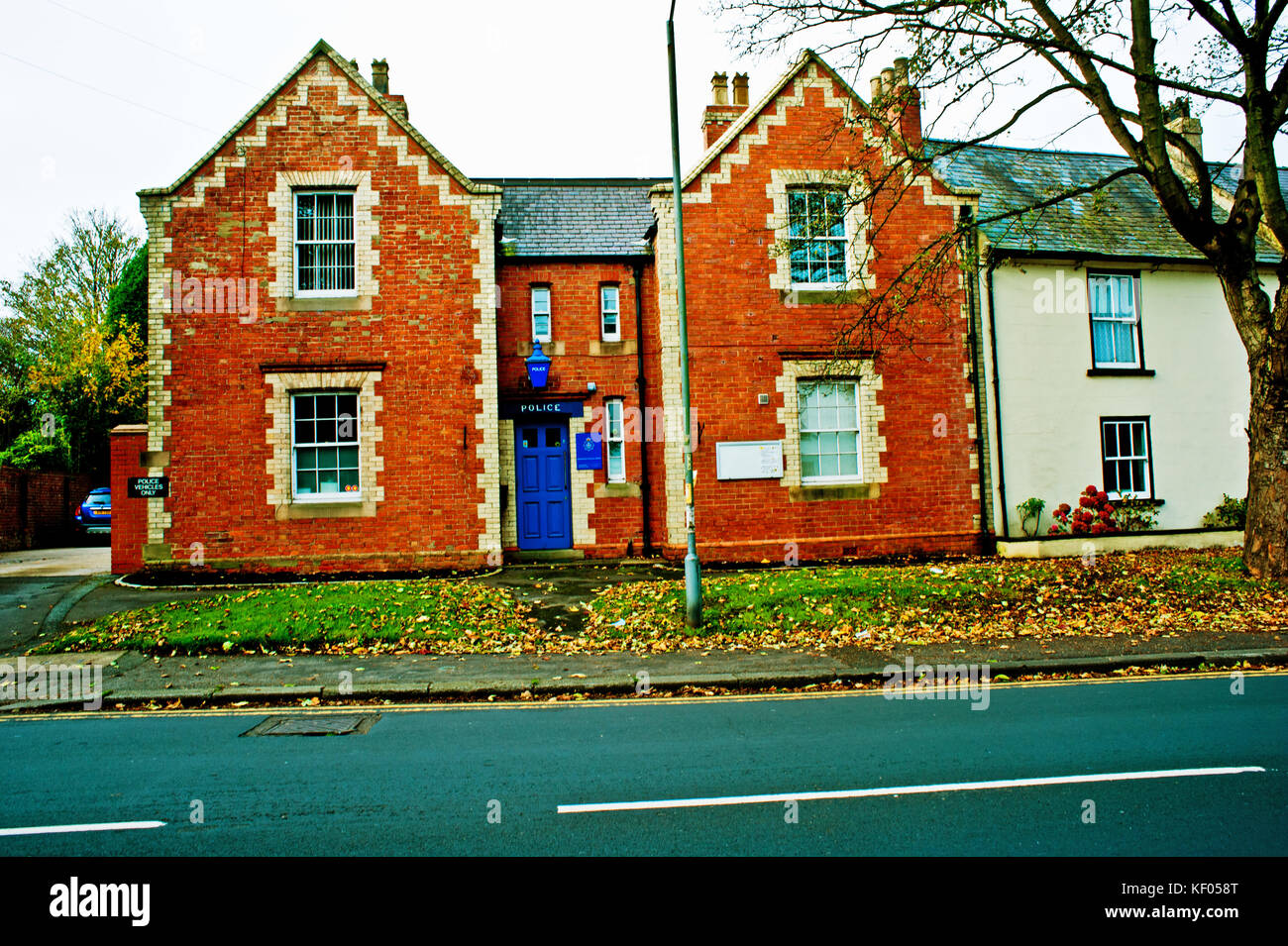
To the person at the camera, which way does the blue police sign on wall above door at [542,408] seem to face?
facing the viewer

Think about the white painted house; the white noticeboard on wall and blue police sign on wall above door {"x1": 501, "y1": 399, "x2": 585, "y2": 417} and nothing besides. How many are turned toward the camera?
3

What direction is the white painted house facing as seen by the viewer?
toward the camera

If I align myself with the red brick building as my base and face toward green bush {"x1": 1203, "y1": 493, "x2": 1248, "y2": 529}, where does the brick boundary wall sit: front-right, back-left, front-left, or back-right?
back-left

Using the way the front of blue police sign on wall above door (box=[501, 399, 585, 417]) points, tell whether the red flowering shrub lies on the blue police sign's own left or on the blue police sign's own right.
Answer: on the blue police sign's own left

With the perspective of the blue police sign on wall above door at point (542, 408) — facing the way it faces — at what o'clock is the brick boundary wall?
The brick boundary wall is roughly at 4 o'clock from the blue police sign on wall above door.

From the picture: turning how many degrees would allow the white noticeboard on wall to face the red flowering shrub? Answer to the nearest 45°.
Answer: approximately 90° to its left

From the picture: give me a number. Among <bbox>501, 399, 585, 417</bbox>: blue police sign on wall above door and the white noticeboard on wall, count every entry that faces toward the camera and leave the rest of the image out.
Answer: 2

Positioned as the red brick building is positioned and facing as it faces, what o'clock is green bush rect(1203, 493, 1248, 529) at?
The green bush is roughly at 9 o'clock from the red brick building.

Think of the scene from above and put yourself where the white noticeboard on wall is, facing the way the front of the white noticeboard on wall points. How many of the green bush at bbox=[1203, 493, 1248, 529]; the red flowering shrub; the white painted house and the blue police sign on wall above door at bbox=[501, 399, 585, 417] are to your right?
1

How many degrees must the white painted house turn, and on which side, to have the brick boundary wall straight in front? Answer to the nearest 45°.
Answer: approximately 90° to its right

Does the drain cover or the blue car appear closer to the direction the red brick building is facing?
the drain cover
